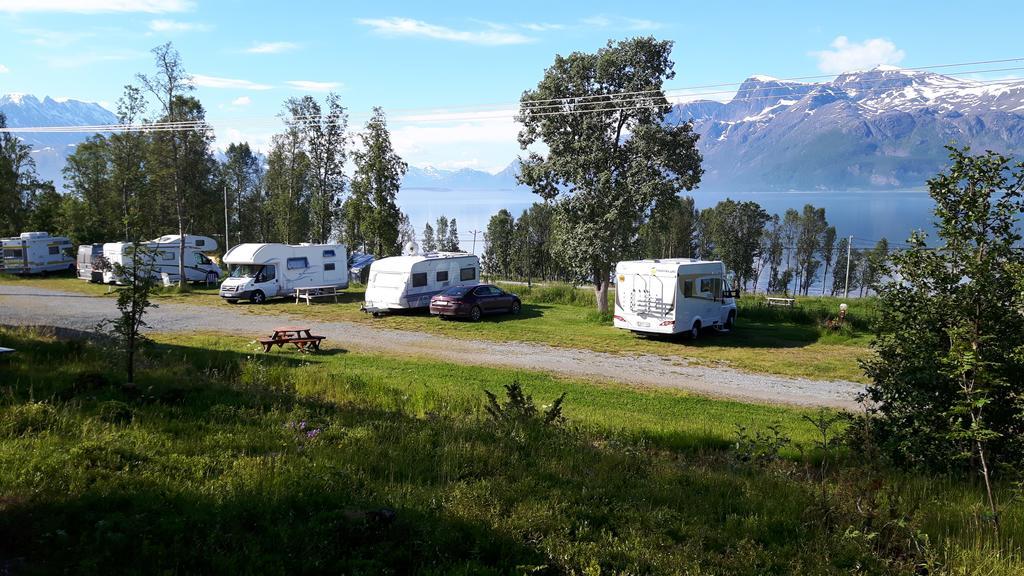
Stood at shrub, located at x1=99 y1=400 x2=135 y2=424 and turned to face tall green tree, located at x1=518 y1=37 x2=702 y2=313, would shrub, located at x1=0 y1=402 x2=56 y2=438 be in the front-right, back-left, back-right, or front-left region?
back-left

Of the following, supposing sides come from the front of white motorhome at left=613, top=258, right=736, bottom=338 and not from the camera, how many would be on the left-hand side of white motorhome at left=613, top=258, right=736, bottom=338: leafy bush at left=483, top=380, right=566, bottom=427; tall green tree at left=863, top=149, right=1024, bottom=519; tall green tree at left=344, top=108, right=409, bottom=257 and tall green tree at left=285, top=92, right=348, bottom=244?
2

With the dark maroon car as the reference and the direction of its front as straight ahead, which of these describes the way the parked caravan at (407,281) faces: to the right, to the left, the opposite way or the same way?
the opposite way

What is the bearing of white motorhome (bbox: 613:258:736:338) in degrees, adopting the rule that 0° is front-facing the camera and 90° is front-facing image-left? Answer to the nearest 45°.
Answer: approximately 225°

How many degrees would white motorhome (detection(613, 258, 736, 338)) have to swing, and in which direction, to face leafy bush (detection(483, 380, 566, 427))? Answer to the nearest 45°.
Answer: approximately 135° to its right

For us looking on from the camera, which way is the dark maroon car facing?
facing away from the viewer and to the right of the viewer
